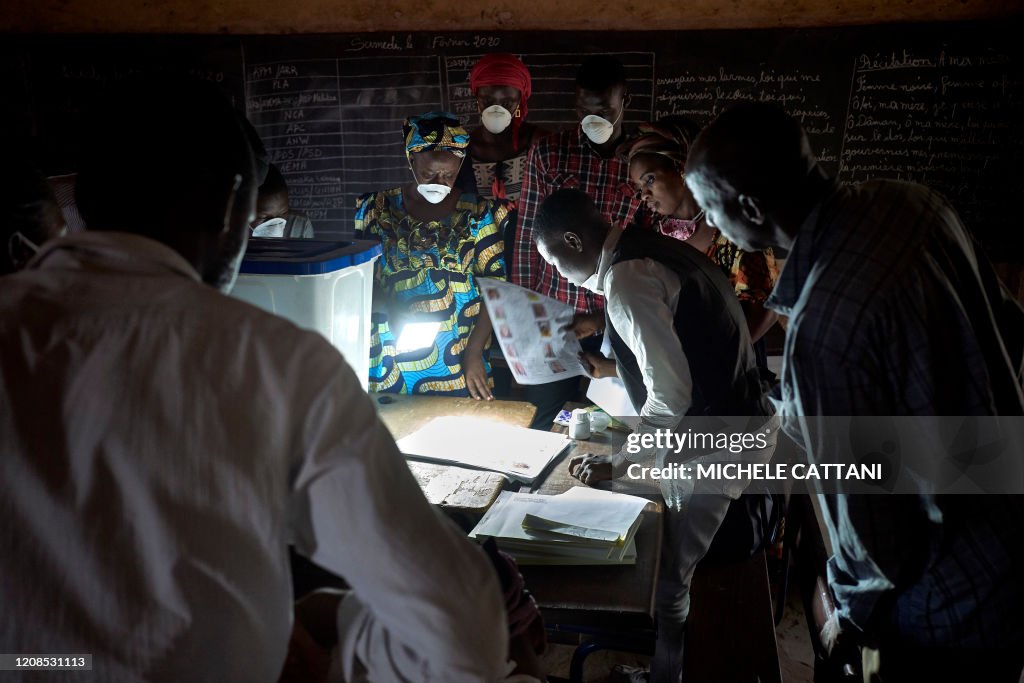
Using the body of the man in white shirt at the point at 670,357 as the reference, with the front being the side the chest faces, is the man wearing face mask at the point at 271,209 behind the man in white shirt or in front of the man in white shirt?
in front

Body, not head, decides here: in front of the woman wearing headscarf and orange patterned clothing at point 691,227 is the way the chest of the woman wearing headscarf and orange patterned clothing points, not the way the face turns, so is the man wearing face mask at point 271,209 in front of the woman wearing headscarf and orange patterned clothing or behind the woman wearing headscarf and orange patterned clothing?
in front

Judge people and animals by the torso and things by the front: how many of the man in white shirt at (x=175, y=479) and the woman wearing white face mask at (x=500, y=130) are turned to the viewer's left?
0

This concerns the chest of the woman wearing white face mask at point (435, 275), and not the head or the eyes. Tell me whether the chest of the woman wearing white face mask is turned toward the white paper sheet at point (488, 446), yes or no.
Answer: yes

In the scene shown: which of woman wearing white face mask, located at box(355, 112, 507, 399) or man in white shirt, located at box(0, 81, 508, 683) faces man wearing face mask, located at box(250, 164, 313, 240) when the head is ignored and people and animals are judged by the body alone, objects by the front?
the man in white shirt

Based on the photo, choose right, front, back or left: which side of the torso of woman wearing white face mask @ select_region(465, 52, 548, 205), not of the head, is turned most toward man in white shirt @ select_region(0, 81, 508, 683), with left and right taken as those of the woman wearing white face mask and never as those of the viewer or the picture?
front

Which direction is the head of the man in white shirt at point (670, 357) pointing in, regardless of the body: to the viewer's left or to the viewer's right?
to the viewer's left

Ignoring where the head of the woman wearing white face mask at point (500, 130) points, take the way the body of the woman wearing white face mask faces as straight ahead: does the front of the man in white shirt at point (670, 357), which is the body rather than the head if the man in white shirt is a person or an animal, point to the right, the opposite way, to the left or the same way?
to the right

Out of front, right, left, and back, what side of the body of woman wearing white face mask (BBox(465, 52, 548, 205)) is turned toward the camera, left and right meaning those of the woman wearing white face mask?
front

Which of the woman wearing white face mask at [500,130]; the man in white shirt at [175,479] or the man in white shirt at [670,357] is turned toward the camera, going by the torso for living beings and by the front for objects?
the woman wearing white face mask

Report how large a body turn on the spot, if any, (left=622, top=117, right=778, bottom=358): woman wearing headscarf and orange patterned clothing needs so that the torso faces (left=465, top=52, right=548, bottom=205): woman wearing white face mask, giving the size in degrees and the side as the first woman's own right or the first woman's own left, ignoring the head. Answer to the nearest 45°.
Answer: approximately 90° to the first woman's own right

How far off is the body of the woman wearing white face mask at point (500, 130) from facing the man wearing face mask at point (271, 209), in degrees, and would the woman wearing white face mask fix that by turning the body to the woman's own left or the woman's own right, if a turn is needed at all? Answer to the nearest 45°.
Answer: approximately 45° to the woman's own right

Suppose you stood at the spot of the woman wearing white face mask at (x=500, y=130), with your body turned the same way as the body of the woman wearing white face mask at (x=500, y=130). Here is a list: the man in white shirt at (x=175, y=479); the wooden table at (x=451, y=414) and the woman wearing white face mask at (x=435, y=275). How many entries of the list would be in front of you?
3

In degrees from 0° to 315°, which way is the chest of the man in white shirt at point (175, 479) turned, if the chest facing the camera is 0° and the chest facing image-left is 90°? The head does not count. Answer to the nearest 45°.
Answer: approximately 180°

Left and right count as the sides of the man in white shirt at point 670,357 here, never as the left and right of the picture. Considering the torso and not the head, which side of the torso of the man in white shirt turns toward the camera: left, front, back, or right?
left

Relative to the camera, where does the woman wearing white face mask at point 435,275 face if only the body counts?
toward the camera
